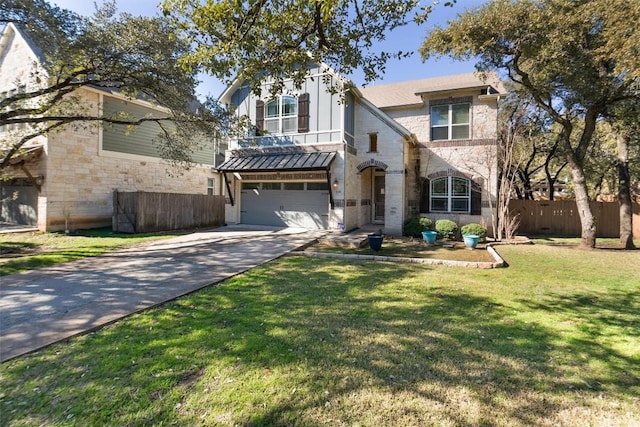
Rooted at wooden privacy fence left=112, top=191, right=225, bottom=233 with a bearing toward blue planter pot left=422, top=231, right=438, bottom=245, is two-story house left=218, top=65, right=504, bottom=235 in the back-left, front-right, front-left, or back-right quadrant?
front-left

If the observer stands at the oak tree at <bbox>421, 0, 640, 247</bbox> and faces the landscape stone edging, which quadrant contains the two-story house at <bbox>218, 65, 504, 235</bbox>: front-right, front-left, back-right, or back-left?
front-right

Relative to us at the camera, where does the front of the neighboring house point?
facing the viewer and to the left of the viewer

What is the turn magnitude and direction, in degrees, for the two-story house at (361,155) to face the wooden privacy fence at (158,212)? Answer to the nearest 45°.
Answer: approximately 90° to its right

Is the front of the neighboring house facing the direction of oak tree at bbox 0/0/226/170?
no

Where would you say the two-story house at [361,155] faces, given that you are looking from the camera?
facing the viewer

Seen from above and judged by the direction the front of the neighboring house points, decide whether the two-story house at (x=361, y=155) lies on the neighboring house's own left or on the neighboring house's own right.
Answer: on the neighboring house's own left

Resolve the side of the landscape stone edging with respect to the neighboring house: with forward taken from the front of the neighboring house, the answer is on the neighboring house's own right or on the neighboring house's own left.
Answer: on the neighboring house's own left

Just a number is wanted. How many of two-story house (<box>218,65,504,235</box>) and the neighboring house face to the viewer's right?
0

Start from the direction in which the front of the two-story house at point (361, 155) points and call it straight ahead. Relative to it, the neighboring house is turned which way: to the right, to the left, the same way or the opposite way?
the same way

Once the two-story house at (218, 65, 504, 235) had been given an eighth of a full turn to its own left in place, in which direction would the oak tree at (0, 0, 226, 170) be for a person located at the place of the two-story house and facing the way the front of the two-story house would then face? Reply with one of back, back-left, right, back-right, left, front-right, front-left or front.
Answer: right

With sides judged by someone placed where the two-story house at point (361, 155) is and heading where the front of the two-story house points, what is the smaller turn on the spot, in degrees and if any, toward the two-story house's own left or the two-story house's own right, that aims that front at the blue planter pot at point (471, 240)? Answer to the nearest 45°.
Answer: approximately 45° to the two-story house's own left

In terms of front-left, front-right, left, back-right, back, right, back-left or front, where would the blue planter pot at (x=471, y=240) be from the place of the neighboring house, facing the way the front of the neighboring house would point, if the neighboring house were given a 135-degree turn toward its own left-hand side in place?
front-right

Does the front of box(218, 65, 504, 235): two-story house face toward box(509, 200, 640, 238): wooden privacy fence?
no

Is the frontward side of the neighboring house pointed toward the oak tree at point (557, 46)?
no

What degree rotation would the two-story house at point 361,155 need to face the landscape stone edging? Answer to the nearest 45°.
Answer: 0° — it already faces it
